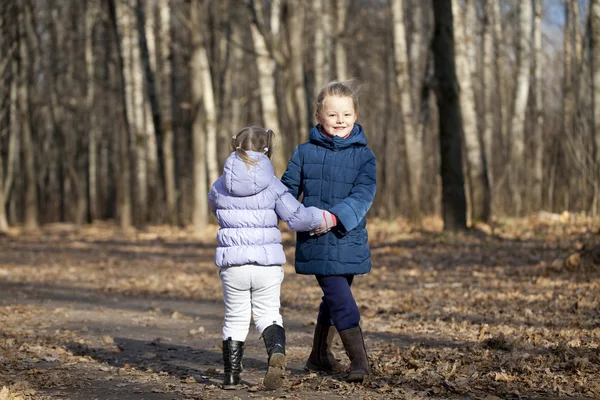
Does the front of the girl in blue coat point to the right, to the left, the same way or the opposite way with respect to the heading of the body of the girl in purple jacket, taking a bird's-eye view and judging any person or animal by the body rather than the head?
the opposite way

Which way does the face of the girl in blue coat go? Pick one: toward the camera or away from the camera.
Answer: toward the camera

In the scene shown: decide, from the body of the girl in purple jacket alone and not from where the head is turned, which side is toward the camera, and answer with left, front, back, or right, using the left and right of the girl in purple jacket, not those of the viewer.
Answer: back

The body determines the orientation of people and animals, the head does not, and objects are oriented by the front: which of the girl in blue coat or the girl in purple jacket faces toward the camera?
the girl in blue coat

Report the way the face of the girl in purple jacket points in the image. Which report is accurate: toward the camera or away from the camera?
away from the camera

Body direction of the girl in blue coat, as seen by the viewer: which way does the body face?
toward the camera

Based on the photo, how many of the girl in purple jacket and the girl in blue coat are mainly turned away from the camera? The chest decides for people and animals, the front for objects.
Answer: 1

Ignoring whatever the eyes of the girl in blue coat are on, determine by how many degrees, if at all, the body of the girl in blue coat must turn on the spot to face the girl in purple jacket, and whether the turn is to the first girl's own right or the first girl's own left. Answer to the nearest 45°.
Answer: approximately 90° to the first girl's own right

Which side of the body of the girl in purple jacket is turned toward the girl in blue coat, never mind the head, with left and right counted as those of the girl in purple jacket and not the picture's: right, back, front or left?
right
